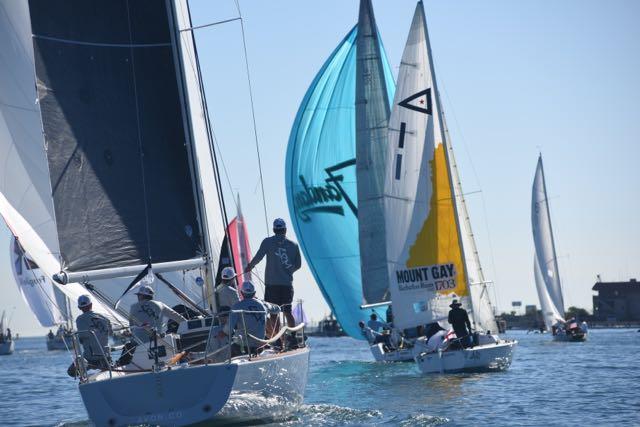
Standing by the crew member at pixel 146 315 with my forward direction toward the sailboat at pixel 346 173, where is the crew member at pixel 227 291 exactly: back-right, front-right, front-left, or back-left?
front-right

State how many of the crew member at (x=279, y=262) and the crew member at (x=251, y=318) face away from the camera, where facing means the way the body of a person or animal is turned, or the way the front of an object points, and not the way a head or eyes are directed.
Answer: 2

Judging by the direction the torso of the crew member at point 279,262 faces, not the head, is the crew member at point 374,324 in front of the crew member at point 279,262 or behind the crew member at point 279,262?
in front

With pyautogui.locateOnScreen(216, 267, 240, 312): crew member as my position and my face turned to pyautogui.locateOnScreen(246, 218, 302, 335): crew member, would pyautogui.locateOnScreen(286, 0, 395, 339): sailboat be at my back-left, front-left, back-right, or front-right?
front-left

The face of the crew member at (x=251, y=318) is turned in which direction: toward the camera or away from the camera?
away from the camera

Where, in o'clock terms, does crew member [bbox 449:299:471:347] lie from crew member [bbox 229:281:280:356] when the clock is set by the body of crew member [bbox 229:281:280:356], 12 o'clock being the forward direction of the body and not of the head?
crew member [bbox 449:299:471:347] is roughly at 1 o'clock from crew member [bbox 229:281:280:356].

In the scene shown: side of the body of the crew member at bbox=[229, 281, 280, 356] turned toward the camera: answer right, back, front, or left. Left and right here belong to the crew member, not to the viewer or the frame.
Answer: back

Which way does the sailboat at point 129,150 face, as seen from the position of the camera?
facing away from the viewer and to the right of the viewer

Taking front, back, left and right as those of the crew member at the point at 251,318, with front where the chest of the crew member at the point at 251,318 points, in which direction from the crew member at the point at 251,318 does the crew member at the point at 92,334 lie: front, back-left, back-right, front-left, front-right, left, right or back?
left

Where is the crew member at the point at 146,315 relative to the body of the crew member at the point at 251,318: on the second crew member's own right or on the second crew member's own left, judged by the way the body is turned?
on the second crew member's own left

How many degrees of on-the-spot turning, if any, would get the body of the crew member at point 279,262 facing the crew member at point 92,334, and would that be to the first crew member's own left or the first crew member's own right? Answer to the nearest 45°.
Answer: approximately 135° to the first crew member's own left

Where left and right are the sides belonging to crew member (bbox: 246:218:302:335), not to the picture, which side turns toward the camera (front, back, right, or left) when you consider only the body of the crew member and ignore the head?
back

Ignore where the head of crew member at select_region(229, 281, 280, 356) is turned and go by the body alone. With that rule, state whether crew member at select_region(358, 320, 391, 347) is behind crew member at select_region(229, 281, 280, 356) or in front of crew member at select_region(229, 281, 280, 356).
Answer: in front
